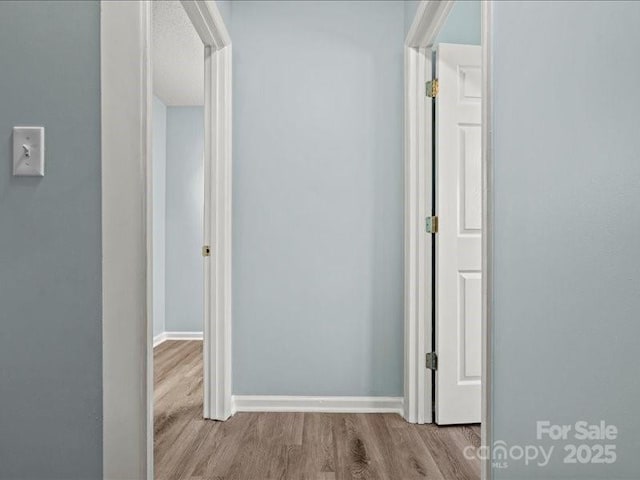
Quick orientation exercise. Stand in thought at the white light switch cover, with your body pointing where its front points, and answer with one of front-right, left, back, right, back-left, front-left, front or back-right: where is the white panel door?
left
